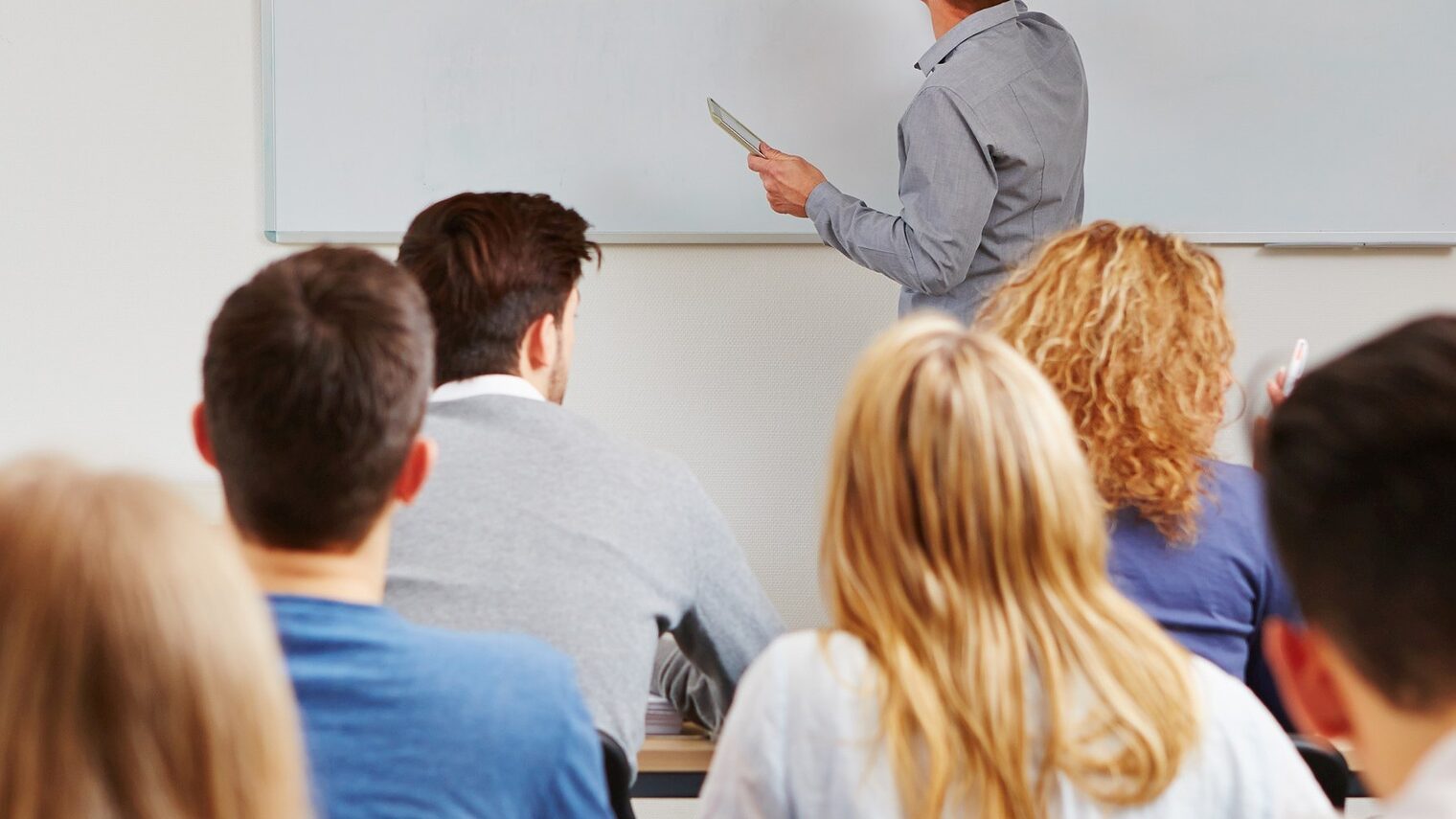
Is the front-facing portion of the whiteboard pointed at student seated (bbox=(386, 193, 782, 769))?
yes

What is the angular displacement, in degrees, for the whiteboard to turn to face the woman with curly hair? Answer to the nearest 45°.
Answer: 0° — it already faces them

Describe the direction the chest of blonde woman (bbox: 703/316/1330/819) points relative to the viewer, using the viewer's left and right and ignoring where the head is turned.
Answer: facing away from the viewer

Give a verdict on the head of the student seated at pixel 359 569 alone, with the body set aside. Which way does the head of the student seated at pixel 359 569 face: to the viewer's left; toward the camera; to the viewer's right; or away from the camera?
away from the camera

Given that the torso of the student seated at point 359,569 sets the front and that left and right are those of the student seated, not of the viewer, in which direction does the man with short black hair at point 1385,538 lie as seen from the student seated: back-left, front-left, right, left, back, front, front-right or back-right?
back-right

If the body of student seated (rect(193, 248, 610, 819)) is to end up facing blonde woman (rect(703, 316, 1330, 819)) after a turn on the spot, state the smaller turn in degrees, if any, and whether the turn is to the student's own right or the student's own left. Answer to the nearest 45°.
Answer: approximately 90° to the student's own right

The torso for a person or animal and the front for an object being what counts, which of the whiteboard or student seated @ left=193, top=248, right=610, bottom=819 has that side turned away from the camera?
the student seated

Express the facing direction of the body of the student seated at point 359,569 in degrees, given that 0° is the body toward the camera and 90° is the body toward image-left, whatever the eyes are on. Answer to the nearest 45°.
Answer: approximately 180°

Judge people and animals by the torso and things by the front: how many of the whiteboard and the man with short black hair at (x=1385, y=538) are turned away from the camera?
1

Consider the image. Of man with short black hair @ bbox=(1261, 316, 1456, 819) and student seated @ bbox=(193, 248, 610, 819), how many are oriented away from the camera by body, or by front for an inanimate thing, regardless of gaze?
2

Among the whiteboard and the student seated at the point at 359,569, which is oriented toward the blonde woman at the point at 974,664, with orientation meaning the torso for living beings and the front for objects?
the whiteboard

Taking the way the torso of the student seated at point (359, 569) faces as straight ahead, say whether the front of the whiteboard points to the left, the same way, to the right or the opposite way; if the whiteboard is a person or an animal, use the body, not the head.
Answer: the opposite way

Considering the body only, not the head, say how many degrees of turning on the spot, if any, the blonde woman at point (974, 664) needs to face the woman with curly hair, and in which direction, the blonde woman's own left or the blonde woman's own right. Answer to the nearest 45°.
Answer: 0° — they already face them

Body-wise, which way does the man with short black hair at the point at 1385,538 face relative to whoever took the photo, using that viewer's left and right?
facing away from the viewer

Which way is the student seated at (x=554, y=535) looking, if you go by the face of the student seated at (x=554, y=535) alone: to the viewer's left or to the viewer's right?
to the viewer's right
